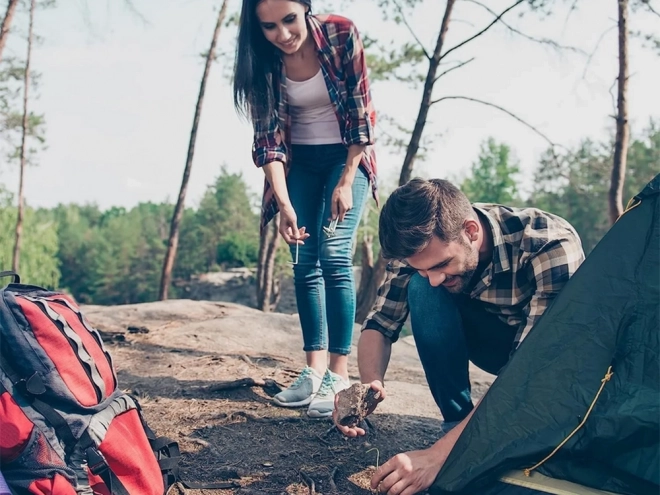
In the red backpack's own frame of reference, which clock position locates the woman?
The woman is roughly at 9 o'clock from the red backpack.

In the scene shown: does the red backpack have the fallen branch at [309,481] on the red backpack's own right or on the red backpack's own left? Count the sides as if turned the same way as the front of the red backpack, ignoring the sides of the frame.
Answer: on the red backpack's own left

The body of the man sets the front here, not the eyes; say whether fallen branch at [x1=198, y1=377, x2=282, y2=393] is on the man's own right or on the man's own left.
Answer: on the man's own right

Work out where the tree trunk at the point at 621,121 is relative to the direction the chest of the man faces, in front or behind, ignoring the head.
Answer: behind

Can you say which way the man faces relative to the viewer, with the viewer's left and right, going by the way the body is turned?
facing the viewer and to the left of the viewer

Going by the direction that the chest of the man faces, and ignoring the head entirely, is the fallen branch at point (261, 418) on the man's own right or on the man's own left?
on the man's own right

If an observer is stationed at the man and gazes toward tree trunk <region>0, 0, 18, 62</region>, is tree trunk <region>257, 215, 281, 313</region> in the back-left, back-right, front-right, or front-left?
front-right

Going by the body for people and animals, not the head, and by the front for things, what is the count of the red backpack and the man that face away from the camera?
0

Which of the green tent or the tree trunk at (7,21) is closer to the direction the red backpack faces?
the green tent

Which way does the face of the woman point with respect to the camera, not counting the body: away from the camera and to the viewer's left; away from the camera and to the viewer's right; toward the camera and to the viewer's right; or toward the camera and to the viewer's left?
toward the camera and to the viewer's right

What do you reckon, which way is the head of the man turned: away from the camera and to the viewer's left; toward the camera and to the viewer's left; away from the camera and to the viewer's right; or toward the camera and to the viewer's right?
toward the camera and to the viewer's left
